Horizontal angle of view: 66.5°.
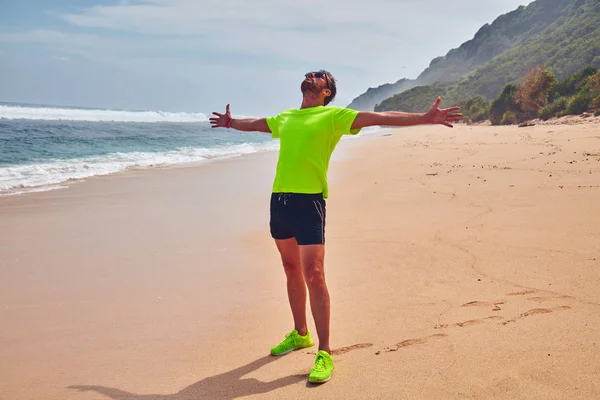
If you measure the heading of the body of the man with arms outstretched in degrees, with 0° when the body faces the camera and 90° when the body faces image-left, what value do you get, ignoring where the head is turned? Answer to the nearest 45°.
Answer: approximately 45°

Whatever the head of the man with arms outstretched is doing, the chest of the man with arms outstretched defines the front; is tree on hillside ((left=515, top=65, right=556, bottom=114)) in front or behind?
behind

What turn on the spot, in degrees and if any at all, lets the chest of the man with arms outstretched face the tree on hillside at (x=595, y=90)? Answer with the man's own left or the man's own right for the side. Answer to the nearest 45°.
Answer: approximately 180°
